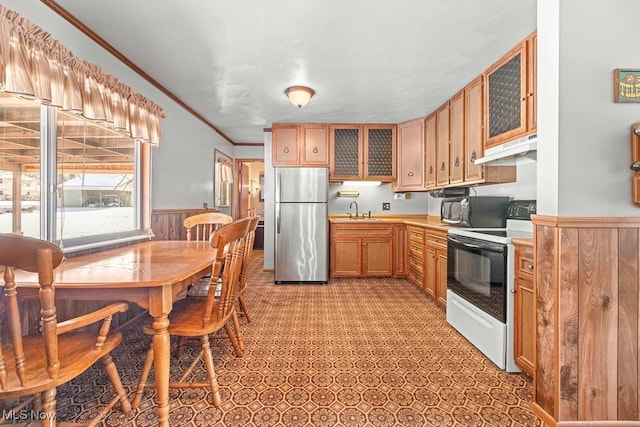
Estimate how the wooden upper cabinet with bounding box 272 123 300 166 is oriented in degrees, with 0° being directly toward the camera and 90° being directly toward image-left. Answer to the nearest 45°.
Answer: approximately 0°

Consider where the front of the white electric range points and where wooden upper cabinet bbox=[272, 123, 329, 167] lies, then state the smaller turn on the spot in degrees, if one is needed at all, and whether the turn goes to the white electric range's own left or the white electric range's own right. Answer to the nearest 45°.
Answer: approximately 90° to the white electric range's own right

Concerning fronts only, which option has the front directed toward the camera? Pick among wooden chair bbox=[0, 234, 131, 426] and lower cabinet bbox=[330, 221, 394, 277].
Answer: the lower cabinet

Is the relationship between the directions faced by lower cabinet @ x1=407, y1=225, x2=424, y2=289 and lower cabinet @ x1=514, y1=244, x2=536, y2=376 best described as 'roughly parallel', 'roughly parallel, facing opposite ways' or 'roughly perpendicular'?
roughly parallel

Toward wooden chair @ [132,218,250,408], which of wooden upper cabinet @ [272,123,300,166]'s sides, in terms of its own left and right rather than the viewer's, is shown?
front

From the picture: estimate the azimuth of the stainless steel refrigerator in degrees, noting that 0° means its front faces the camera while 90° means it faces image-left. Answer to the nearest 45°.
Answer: approximately 0°

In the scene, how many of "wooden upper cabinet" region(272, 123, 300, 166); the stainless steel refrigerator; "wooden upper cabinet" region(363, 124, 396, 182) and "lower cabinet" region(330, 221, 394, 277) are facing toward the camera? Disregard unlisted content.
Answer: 4

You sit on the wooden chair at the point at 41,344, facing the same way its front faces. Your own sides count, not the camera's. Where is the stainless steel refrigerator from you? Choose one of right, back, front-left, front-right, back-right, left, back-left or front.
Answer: front

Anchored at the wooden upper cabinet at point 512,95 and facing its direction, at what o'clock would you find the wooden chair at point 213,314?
The wooden chair is roughly at 12 o'clock from the wooden upper cabinet.

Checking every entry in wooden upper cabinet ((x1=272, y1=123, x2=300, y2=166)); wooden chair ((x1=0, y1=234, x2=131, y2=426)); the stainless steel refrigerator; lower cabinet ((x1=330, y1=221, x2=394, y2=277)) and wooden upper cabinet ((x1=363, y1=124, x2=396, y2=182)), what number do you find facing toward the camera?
4

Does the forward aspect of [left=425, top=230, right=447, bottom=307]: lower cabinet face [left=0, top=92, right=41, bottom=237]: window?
yes

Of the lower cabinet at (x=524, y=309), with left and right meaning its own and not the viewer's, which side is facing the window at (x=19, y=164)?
front

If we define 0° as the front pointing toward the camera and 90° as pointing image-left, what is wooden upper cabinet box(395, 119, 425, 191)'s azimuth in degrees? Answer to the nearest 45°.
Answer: approximately 45°

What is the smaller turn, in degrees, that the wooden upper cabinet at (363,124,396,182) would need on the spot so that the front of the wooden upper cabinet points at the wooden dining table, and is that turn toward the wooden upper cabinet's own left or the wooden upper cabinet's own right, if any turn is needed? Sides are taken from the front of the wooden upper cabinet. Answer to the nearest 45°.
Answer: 0° — it already faces it

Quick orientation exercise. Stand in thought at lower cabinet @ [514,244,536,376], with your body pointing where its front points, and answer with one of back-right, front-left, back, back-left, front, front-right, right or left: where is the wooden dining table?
front

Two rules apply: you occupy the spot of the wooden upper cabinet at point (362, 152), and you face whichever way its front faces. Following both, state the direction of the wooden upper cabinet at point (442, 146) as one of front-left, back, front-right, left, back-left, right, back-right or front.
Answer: front-left

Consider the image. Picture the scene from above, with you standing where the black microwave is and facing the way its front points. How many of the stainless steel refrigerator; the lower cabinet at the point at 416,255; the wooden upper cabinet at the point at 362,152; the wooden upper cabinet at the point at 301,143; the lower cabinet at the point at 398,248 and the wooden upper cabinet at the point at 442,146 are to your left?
0
